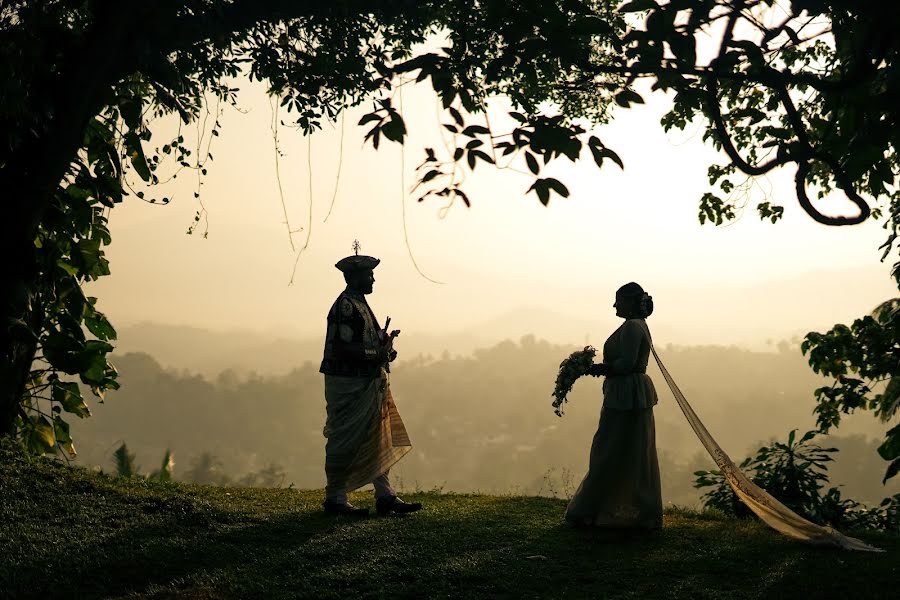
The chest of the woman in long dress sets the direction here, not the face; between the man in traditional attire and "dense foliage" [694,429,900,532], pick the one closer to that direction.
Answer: the man in traditional attire

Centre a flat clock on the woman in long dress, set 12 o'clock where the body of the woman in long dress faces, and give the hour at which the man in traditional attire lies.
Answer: The man in traditional attire is roughly at 12 o'clock from the woman in long dress.

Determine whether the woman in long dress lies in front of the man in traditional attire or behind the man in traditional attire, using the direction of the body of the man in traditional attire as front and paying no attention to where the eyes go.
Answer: in front

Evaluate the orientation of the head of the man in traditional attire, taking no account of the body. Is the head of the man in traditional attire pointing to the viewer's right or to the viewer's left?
to the viewer's right

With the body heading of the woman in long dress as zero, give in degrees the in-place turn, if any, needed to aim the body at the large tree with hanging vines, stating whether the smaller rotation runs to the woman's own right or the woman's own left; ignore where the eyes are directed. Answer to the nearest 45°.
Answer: approximately 45° to the woman's own left

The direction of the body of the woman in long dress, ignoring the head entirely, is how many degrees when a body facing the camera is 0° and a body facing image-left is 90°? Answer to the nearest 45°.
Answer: approximately 90°

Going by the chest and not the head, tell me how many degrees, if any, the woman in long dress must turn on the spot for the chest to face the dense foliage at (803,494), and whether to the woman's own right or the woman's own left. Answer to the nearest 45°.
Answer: approximately 135° to the woman's own right

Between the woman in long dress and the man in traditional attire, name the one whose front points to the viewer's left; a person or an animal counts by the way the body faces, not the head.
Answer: the woman in long dress

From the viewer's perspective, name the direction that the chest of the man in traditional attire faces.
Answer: to the viewer's right

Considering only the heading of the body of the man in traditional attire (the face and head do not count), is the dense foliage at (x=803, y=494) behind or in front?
in front

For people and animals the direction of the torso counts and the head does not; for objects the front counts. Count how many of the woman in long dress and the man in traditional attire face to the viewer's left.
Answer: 1

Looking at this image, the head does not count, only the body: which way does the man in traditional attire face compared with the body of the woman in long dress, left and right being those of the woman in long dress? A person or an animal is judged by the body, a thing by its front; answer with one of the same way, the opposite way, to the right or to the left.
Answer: the opposite way

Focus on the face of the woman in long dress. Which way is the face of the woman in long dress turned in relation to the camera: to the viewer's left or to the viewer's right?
to the viewer's left
